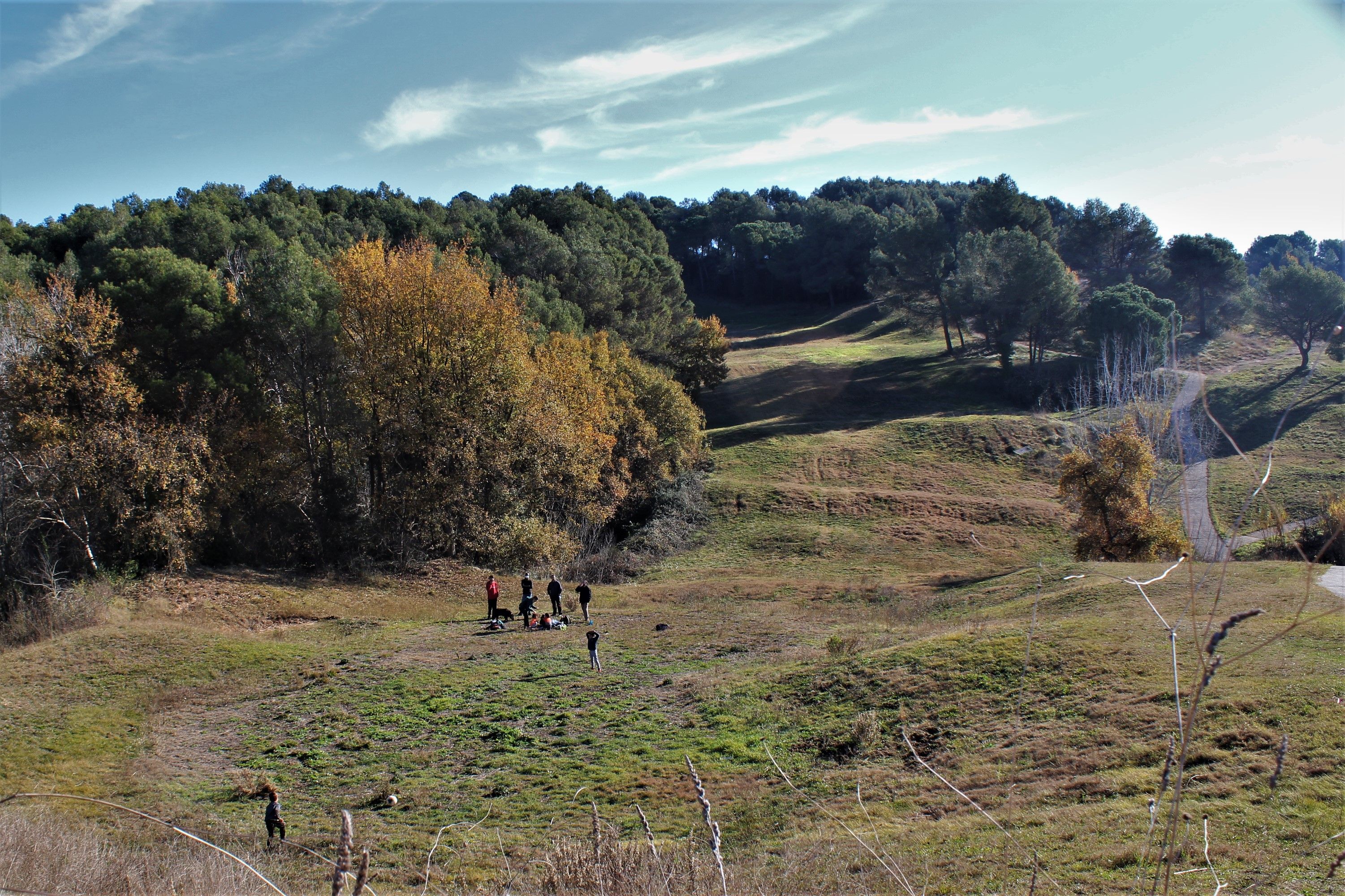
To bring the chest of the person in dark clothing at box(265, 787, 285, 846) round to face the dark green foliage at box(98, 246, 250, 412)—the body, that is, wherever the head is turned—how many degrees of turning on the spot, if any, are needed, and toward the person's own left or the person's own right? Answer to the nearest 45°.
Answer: approximately 45° to the person's own left

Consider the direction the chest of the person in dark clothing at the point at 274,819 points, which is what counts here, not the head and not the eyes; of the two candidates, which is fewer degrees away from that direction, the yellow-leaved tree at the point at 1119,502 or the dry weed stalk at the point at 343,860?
the yellow-leaved tree

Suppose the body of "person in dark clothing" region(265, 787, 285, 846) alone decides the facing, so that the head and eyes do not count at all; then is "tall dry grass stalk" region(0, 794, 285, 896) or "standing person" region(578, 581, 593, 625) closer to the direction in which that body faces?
the standing person

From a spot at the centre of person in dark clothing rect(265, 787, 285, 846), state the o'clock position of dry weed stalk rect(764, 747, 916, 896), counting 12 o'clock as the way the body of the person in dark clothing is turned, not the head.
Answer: The dry weed stalk is roughly at 4 o'clock from the person in dark clothing.

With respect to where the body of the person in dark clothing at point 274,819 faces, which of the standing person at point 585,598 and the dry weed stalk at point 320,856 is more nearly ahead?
the standing person

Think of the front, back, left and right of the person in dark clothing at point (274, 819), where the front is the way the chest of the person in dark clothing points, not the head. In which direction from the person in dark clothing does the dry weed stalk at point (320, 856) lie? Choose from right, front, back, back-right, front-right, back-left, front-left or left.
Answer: back-right

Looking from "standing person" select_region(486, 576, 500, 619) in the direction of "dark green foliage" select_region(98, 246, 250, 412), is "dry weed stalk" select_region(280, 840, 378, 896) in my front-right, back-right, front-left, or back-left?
back-left

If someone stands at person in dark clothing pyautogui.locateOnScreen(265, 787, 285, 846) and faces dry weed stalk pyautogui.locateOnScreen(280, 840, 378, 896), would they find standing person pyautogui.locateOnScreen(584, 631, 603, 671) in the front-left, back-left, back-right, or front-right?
back-left

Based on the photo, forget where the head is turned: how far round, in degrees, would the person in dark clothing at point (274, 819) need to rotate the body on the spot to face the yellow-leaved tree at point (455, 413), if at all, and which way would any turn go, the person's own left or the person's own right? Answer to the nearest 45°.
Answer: approximately 45° to the person's own left

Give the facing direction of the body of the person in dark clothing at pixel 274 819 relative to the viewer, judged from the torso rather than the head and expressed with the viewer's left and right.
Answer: facing away from the viewer and to the right of the viewer
